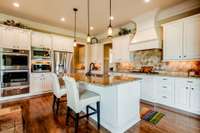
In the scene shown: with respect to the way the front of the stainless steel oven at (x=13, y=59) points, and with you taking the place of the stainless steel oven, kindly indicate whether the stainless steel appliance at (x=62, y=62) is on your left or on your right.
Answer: on your left

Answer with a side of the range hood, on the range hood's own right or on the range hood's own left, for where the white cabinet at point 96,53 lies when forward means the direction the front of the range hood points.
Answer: on the range hood's own right

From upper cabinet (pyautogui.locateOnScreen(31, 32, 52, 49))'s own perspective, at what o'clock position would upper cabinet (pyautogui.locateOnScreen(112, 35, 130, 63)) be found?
upper cabinet (pyautogui.locateOnScreen(112, 35, 130, 63)) is roughly at 11 o'clock from upper cabinet (pyautogui.locateOnScreen(31, 32, 52, 49)).

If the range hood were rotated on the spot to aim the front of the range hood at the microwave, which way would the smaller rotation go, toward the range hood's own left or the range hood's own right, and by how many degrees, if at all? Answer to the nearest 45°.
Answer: approximately 45° to the range hood's own right

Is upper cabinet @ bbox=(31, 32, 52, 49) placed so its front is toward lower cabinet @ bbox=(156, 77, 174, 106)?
yes

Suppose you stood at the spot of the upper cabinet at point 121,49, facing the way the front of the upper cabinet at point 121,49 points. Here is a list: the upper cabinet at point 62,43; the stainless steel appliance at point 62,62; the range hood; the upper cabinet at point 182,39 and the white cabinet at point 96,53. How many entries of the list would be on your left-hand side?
2

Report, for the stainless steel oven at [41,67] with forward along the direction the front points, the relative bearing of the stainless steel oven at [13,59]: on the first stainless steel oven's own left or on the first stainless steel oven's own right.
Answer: on the first stainless steel oven's own right

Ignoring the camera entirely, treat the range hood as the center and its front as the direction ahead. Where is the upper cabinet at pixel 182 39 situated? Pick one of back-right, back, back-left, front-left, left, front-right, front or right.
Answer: left

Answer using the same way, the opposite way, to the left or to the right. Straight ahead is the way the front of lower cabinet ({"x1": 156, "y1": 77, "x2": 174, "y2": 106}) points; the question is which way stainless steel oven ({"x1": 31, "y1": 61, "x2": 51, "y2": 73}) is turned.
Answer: to the left

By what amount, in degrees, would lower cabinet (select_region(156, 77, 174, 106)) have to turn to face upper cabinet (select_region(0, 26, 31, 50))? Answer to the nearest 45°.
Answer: approximately 45° to its right

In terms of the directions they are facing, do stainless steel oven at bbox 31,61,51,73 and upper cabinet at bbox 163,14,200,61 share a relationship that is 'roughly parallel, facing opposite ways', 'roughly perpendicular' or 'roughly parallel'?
roughly perpendicular
